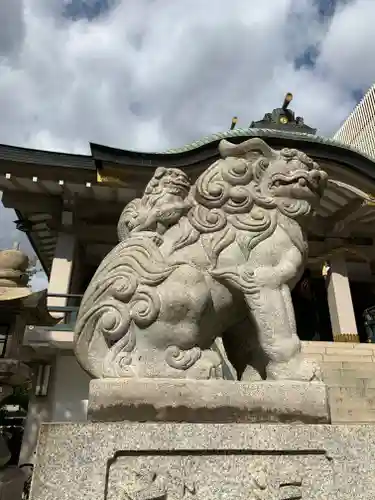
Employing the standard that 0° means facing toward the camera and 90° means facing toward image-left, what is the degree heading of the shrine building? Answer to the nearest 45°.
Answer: approximately 0°

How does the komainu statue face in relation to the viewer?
to the viewer's right

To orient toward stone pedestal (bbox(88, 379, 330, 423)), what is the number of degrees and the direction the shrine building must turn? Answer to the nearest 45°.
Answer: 0° — it already faces it

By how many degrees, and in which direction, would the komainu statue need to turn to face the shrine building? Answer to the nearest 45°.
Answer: approximately 90° to its left

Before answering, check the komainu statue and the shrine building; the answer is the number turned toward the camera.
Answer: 1

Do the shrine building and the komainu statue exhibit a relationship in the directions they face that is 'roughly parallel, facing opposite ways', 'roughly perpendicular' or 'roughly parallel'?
roughly perpendicular
